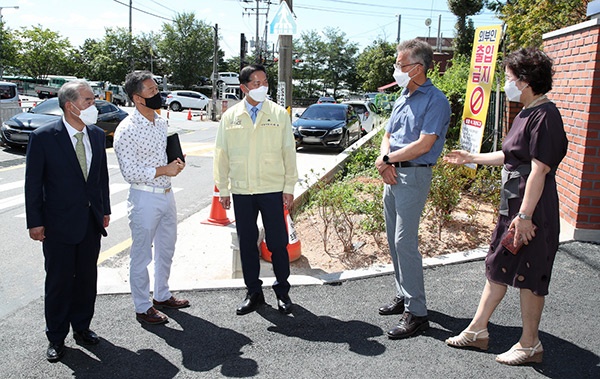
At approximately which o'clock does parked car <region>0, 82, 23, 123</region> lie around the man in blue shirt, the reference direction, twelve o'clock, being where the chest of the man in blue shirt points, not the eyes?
The parked car is roughly at 3 o'clock from the man in blue shirt.

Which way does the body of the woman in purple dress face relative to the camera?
to the viewer's left

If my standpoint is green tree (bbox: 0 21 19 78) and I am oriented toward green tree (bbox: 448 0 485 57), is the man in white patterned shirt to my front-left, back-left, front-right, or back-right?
front-right

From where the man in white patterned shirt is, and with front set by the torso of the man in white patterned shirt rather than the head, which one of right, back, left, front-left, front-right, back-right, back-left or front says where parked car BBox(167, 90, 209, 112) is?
back-left

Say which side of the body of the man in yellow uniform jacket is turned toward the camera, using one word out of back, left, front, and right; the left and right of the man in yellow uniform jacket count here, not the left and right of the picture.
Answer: front

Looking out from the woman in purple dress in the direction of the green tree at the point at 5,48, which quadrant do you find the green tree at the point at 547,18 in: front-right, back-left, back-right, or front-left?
front-right

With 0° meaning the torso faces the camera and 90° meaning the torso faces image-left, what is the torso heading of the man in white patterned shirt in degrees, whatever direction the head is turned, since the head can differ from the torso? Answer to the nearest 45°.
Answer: approximately 315°

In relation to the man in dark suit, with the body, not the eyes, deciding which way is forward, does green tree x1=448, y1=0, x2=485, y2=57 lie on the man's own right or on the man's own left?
on the man's own left

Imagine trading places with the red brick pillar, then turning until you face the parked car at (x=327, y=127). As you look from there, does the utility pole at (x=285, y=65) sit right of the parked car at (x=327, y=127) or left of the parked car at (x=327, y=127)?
left

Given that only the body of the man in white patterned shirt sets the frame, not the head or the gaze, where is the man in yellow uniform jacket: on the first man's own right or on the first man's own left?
on the first man's own left

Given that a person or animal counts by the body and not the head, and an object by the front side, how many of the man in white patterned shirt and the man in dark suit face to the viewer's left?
0

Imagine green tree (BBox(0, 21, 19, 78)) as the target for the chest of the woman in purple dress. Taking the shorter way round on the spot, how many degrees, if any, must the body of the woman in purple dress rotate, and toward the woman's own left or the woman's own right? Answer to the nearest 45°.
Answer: approximately 45° to the woman's own right

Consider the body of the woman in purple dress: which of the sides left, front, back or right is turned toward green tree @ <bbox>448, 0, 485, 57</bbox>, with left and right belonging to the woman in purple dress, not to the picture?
right

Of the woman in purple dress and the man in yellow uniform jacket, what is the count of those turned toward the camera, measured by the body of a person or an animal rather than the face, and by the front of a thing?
1

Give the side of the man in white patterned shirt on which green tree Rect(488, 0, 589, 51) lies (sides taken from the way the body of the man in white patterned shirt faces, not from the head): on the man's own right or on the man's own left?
on the man's own left

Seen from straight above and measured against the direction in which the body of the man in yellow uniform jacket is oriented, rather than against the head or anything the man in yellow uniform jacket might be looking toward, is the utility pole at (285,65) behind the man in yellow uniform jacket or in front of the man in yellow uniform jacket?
behind

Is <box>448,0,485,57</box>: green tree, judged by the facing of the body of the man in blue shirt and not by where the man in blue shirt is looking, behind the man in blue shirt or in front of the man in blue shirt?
behind

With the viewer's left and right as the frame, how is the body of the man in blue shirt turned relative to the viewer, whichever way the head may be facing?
facing the viewer and to the left of the viewer

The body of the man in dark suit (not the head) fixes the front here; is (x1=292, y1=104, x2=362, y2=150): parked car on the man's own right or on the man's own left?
on the man's own left
